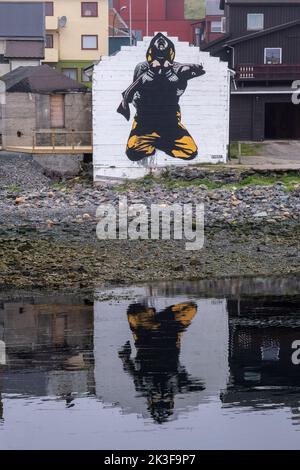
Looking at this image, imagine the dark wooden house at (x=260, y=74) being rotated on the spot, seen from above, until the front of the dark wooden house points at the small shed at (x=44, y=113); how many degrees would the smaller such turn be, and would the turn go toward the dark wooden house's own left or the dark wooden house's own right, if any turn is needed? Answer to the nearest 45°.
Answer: approximately 45° to the dark wooden house's own right

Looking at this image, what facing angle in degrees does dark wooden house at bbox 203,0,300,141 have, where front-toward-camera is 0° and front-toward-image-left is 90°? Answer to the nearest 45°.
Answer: approximately 0°
